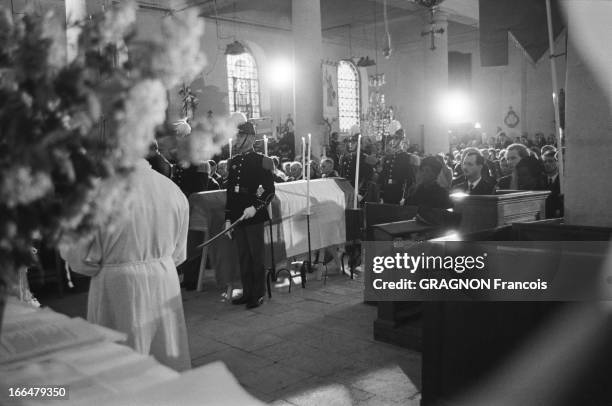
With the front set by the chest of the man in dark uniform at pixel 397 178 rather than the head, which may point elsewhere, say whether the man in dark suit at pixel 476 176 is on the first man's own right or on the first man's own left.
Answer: on the first man's own left

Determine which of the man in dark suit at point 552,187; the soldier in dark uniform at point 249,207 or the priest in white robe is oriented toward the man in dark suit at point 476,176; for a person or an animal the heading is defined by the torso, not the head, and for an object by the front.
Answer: the man in dark suit at point 552,187

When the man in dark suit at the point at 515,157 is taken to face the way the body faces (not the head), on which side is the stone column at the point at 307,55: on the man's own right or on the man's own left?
on the man's own right

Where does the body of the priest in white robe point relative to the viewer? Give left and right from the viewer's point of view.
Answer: facing away from the viewer and to the left of the viewer

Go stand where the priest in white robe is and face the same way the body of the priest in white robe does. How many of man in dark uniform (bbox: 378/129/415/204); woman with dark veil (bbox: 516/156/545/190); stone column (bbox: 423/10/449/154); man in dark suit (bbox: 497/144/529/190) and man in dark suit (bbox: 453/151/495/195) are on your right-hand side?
5

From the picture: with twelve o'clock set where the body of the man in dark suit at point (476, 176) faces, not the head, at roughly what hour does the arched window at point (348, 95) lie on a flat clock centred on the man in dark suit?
The arched window is roughly at 4 o'clock from the man in dark suit.

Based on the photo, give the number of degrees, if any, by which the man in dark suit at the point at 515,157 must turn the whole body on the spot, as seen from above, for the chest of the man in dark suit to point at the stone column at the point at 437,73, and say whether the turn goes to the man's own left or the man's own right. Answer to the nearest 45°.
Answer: approximately 135° to the man's own right

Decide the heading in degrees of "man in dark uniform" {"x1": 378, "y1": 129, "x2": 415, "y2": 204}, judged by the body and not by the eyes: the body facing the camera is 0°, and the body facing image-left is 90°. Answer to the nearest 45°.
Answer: approximately 45°

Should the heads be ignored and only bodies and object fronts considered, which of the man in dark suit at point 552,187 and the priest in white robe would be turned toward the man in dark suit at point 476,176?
the man in dark suit at point 552,187

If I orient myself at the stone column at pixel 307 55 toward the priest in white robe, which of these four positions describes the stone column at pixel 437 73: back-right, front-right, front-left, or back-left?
back-left
